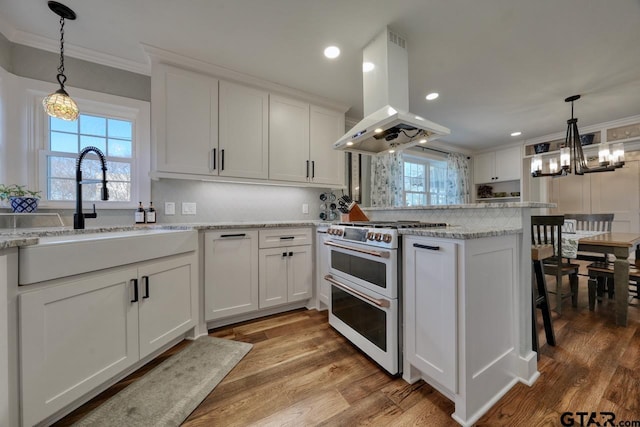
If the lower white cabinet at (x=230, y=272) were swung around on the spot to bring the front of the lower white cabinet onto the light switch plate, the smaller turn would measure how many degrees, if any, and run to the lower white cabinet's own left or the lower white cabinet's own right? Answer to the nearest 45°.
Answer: approximately 180°

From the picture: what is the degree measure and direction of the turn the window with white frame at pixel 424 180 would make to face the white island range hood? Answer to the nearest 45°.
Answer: approximately 45° to its right

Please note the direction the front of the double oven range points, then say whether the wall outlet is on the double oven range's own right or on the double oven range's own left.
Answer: on the double oven range's own right

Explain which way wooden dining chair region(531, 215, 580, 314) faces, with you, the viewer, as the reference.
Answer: facing away from the viewer and to the right of the viewer

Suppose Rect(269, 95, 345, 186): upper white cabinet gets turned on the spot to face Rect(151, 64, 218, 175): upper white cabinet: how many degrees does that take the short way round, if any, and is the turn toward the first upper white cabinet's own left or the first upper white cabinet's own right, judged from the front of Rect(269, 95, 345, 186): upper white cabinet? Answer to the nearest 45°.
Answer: approximately 90° to the first upper white cabinet's own right

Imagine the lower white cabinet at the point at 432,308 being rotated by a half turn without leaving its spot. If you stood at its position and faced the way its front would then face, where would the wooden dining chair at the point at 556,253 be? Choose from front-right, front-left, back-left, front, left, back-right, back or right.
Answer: front
